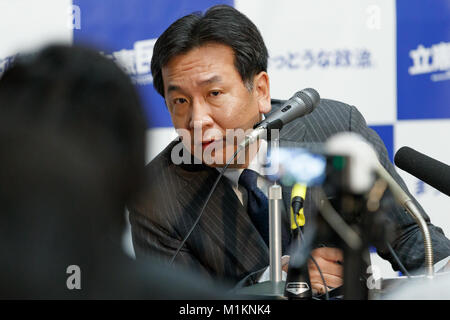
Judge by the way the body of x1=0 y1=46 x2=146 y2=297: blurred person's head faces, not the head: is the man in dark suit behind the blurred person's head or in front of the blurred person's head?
in front

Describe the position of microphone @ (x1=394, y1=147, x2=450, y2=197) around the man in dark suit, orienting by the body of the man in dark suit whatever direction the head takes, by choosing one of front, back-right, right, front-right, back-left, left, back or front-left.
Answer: front-left

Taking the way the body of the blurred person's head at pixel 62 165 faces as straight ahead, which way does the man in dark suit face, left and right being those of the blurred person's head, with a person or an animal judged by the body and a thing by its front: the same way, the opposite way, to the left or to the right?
the opposite way

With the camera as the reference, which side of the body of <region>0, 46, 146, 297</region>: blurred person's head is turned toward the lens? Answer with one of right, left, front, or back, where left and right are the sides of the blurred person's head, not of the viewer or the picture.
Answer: back

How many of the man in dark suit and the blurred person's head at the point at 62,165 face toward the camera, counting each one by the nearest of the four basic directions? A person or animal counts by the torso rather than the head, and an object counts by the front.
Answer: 1

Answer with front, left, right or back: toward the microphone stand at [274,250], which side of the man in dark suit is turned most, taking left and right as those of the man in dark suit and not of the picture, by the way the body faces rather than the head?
front

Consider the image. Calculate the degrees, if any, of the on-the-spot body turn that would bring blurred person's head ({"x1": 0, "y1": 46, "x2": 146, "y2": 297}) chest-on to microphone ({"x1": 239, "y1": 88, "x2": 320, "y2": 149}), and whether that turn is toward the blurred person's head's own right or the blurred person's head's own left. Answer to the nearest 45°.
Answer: approximately 45° to the blurred person's head's own right

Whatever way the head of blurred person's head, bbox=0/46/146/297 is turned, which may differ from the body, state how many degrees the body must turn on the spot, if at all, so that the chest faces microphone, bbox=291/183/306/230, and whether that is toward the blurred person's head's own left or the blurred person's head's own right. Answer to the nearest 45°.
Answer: approximately 45° to the blurred person's head's own right

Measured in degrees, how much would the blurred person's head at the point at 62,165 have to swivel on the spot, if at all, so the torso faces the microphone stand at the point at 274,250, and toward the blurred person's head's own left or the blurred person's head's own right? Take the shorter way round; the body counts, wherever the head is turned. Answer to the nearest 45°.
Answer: approximately 45° to the blurred person's head's own right

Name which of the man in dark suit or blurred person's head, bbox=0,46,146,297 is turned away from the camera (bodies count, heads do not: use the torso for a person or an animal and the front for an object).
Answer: the blurred person's head

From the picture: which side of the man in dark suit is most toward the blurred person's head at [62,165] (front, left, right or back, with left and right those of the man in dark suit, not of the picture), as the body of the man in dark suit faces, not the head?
front
